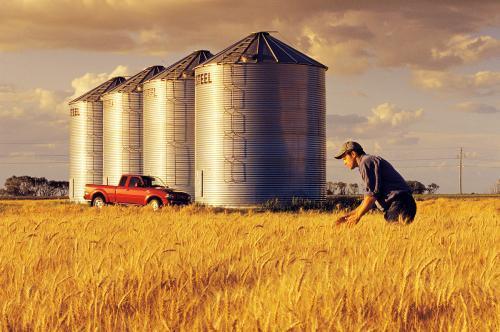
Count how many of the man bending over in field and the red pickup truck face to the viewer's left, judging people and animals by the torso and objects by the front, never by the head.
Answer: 1

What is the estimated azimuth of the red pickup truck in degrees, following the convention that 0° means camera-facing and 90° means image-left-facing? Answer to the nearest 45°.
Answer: approximately 315°

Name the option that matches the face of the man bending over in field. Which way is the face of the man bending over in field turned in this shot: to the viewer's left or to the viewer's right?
to the viewer's left

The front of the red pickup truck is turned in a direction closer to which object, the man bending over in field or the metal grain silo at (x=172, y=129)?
the man bending over in field

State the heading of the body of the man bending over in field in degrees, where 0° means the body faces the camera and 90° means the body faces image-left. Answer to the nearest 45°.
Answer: approximately 90°

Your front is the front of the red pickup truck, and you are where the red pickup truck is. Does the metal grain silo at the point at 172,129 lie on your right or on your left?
on your left

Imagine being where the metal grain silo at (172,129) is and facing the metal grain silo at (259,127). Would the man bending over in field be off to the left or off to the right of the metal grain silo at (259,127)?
right

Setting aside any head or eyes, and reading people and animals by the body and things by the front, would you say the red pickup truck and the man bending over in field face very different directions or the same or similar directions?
very different directions

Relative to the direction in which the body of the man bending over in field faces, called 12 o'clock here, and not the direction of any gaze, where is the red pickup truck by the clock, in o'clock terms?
The red pickup truck is roughly at 2 o'clock from the man bending over in field.
